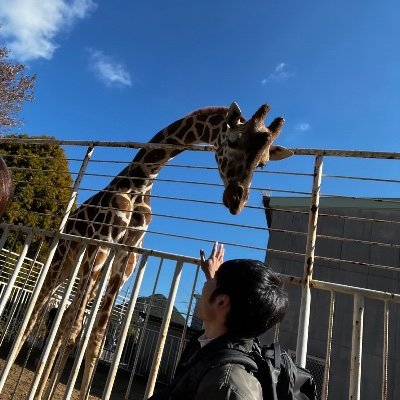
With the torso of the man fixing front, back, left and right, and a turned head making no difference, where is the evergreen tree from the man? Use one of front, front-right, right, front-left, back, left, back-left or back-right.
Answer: front

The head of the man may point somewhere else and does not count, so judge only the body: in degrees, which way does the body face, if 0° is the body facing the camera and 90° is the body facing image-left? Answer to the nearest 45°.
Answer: approximately 135°

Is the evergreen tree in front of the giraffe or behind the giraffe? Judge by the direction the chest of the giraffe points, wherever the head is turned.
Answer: behind

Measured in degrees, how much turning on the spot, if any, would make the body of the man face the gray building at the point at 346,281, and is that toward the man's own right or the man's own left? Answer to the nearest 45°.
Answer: approximately 45° to the man's own right

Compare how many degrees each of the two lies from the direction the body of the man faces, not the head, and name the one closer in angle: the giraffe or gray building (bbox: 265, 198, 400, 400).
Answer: the giraffe

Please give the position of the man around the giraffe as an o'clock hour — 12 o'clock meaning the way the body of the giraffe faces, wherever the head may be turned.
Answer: The man is roughly at 1 o'clock from the giraffe.

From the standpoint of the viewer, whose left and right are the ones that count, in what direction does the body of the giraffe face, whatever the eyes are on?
facing the viewer and to the right of the viewer

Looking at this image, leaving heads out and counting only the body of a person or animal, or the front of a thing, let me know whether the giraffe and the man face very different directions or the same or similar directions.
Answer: very different directions

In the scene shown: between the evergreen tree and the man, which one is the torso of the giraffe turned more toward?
the man

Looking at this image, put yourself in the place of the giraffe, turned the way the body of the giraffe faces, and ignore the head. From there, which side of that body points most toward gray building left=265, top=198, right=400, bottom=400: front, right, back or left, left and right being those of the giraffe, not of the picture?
left

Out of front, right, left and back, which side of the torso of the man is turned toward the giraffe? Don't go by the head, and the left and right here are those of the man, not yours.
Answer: front

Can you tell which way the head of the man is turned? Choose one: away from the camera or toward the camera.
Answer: away from the camera
